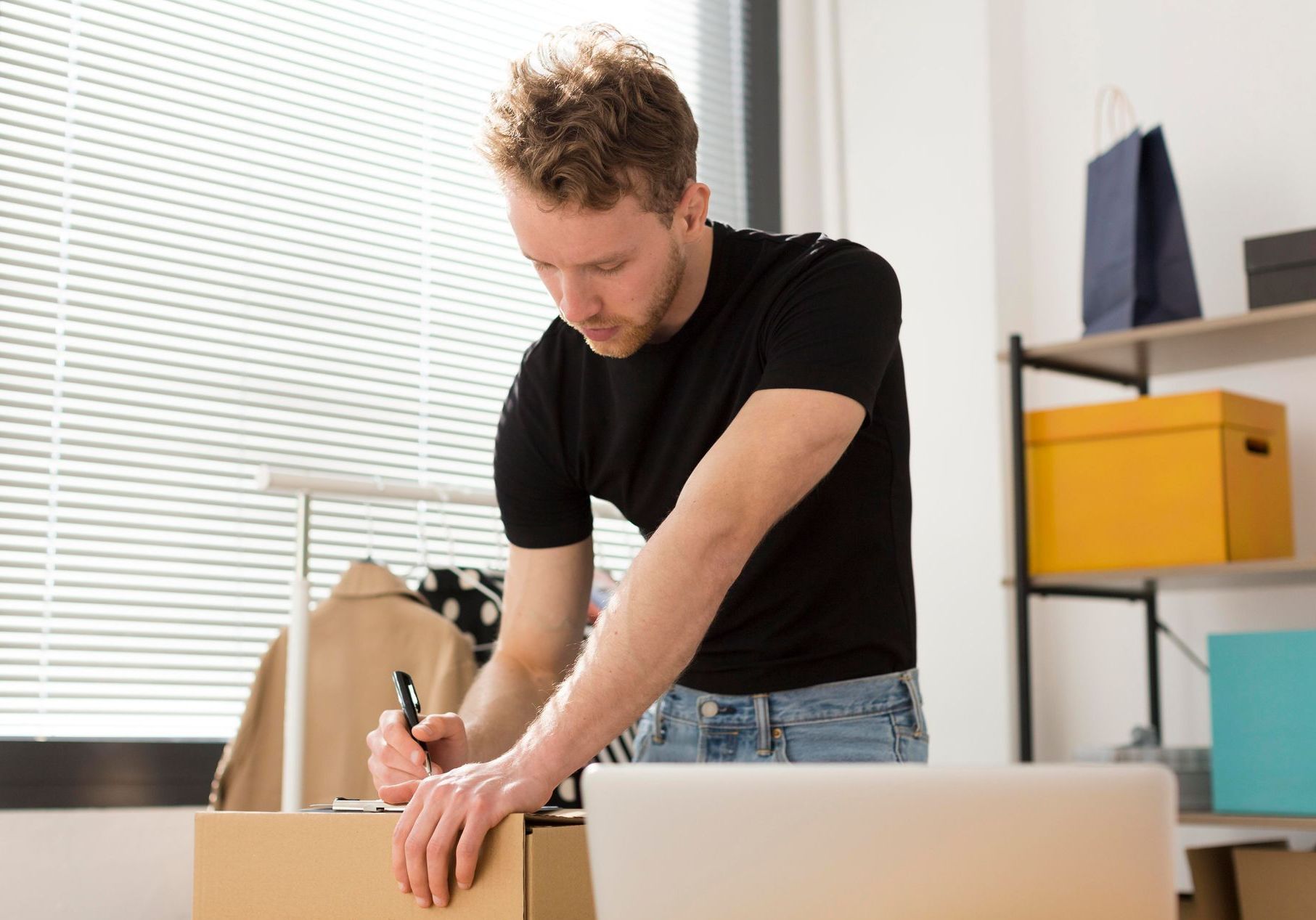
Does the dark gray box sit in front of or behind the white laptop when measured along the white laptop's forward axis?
in front

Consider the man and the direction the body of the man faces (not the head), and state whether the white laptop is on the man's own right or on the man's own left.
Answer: on the man's own left

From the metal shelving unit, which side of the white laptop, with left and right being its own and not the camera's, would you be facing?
front

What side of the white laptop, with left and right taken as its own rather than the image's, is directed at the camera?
back

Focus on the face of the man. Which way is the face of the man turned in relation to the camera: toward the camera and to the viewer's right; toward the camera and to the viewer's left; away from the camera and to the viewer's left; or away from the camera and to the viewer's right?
toward the camera and to the viewer's left

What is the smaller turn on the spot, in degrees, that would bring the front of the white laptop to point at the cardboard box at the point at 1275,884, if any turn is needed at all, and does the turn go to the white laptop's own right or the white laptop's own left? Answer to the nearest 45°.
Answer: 0° — it already faces it

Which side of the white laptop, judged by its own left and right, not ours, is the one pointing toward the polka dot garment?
front
